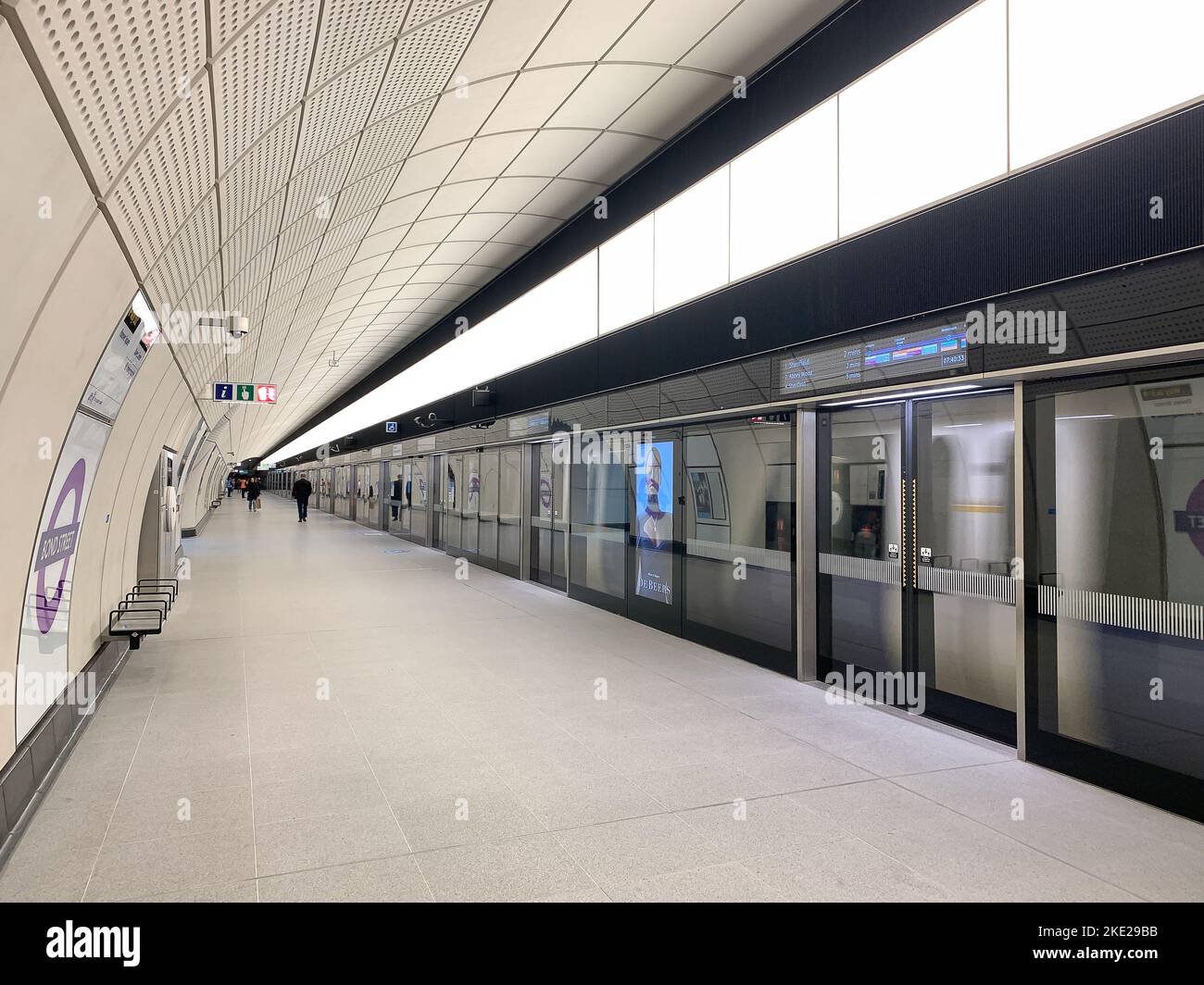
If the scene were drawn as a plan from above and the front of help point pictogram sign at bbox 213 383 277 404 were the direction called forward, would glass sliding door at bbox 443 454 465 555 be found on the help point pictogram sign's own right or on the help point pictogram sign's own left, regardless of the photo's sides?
on the help point pictogram sign's own left

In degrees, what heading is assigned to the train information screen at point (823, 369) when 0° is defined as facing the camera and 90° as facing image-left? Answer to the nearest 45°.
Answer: approximately 45°

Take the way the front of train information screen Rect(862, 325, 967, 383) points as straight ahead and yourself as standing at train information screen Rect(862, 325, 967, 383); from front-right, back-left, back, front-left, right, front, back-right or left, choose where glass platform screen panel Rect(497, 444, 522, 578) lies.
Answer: right

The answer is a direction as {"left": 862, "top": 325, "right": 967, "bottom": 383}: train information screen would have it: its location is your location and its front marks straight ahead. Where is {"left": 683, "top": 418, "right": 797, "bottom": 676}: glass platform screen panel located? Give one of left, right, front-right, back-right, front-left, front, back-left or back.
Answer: right

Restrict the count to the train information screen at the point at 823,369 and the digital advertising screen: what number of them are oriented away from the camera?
0

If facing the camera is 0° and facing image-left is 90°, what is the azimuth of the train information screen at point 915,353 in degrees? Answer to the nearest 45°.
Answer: approximately 45°

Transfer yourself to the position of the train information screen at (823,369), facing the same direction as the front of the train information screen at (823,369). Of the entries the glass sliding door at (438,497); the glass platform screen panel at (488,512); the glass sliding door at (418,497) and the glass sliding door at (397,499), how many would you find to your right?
4

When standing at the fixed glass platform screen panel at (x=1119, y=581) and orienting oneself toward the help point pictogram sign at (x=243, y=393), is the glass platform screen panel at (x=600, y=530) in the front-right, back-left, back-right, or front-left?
front-right

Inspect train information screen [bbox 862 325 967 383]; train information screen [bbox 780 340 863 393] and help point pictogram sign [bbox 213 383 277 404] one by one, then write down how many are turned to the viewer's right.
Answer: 0

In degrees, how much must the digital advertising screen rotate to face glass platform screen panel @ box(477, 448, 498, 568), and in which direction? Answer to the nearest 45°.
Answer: approximately 90° to its right

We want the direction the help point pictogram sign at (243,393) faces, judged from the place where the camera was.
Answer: facing the viewer

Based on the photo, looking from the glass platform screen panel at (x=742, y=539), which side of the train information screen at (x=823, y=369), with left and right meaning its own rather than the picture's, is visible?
right

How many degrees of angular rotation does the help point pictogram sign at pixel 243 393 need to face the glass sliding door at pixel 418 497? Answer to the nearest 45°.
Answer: approximately 135° to its left

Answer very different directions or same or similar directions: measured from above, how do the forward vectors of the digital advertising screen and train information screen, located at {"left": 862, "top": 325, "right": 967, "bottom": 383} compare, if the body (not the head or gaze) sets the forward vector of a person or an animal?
same or similar directions

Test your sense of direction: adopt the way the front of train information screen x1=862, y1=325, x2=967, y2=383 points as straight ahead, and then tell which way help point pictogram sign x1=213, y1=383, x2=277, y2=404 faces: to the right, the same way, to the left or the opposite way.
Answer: to the left
